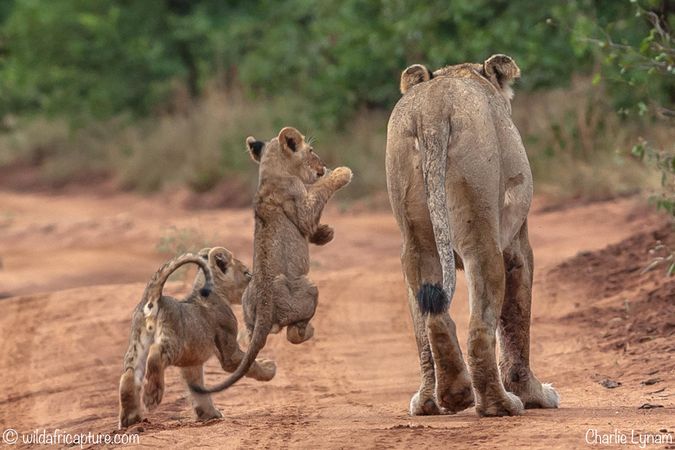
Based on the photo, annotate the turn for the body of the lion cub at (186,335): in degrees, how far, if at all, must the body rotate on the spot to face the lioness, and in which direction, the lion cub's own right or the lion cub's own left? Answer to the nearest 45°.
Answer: approximately 90° to the lion cub's own right

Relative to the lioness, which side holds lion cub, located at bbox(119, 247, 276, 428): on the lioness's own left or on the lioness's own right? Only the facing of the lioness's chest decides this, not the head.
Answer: on the lioness's own left

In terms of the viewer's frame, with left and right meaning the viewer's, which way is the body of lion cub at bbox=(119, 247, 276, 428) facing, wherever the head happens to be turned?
facing away from the viewer and to the right of the viewer

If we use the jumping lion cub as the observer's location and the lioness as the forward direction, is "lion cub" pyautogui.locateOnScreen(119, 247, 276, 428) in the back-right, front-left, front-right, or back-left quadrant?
back-right

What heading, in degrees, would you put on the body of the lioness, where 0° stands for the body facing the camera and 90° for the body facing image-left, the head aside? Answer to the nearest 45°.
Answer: approximately 180°
